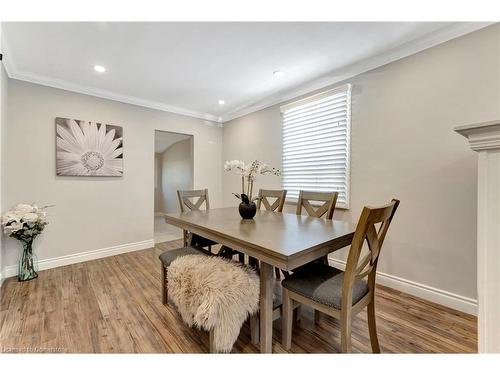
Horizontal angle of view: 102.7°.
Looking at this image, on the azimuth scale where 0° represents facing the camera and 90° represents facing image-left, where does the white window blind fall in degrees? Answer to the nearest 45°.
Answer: approximately 45°

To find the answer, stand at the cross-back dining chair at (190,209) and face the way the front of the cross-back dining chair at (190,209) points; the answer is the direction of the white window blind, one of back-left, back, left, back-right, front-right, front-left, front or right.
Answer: front-left

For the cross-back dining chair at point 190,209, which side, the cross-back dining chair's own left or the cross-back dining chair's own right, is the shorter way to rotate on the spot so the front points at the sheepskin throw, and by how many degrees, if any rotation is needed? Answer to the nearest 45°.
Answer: approximately 45° to the cross-back dining chair's own right

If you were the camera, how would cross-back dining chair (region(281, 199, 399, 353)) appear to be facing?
facing away from the viewer and to the left of the viewer

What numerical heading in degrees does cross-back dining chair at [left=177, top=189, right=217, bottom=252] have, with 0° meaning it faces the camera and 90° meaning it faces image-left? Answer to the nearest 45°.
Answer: approximately 315°

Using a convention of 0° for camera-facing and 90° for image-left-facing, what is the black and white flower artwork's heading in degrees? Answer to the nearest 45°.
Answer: approximately 315°

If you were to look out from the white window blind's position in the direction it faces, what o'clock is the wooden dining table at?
The wooden dining table is roughly at 11 o'clock from the white window blind.
